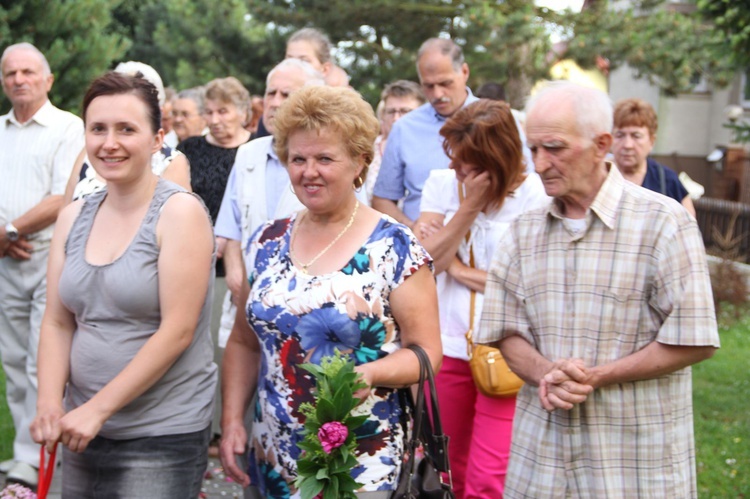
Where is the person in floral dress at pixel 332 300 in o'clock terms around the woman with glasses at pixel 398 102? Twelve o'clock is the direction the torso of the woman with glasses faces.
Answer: The person in floral dress is roughly at 12 o'clock from the woman with glasses.

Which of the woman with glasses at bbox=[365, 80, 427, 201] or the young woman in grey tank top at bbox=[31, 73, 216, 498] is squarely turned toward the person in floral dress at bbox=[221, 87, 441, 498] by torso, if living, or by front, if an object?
the woman with glasses

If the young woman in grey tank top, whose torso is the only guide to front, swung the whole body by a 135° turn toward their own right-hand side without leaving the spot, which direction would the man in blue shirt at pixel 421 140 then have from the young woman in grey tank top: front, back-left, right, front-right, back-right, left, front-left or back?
front-right

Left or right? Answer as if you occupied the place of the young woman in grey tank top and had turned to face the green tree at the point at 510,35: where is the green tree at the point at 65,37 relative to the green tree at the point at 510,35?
left

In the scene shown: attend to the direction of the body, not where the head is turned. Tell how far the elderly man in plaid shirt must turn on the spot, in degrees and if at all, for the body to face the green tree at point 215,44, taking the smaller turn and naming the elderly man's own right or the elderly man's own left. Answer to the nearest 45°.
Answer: approximately 90° to the elderly man's own right

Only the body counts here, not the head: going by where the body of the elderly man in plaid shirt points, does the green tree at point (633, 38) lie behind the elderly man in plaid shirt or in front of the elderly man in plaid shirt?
behind

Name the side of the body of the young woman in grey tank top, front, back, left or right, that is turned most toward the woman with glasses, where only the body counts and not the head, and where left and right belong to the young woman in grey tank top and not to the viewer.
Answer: back

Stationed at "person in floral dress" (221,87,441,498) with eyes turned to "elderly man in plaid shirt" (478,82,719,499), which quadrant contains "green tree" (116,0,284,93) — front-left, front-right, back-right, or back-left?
back-left

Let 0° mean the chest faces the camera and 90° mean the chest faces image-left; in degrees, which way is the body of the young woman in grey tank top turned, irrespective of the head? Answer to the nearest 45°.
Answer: approximately 45°

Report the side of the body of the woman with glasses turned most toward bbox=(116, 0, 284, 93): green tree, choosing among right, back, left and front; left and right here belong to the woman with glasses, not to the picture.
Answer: back
